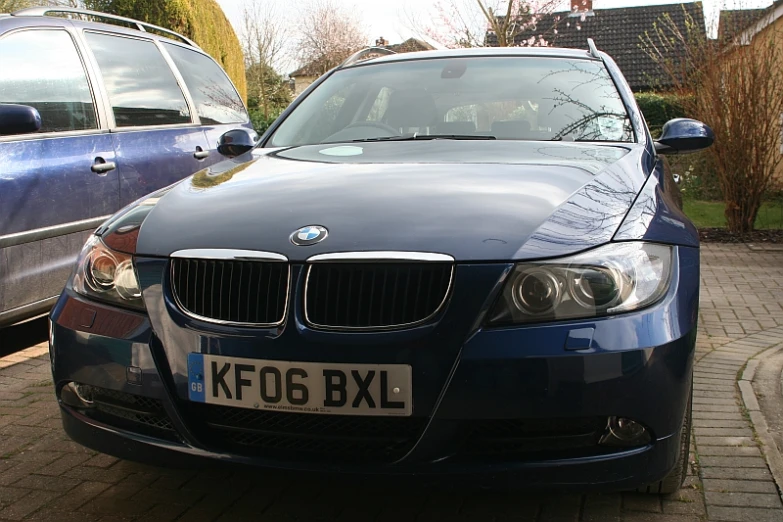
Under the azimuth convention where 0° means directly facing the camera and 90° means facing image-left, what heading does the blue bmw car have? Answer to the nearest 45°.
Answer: approximately 45°

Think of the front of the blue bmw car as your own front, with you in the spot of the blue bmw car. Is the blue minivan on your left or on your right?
on your right

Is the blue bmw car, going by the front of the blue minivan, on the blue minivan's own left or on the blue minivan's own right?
on the blue minivan's own left

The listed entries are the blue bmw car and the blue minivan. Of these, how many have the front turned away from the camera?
0

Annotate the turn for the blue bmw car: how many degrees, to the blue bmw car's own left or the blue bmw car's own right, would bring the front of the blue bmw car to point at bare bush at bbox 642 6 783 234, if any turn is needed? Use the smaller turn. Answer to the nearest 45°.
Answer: approximately 180°

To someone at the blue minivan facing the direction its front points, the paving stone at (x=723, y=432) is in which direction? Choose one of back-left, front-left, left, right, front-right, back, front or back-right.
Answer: left

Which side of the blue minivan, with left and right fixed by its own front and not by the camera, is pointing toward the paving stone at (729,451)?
left

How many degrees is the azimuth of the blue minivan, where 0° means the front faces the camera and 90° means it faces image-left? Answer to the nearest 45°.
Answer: approximately 45°
